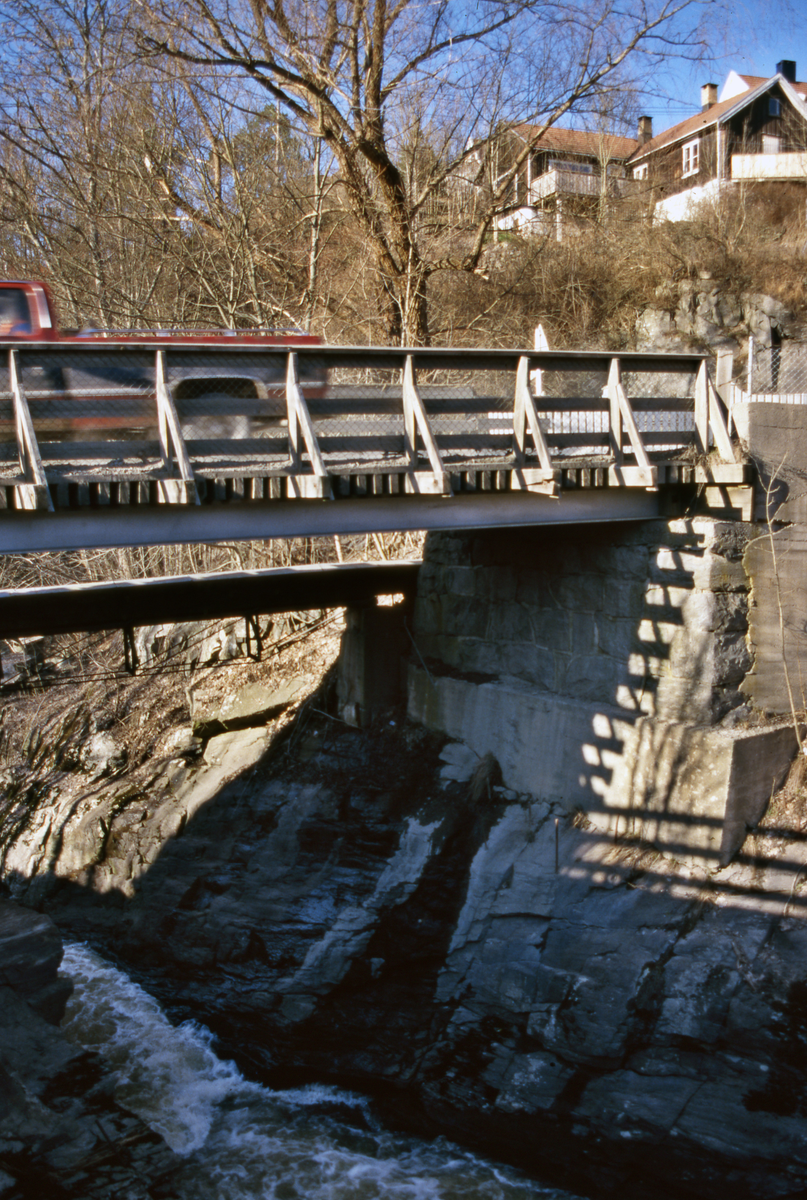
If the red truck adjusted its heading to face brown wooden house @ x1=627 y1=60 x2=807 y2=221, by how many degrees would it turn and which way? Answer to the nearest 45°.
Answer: approximately 135° to its right

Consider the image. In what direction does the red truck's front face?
to the viewer's left

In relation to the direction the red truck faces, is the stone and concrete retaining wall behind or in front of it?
behind

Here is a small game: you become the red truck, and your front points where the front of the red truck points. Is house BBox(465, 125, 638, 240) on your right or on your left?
on your right
